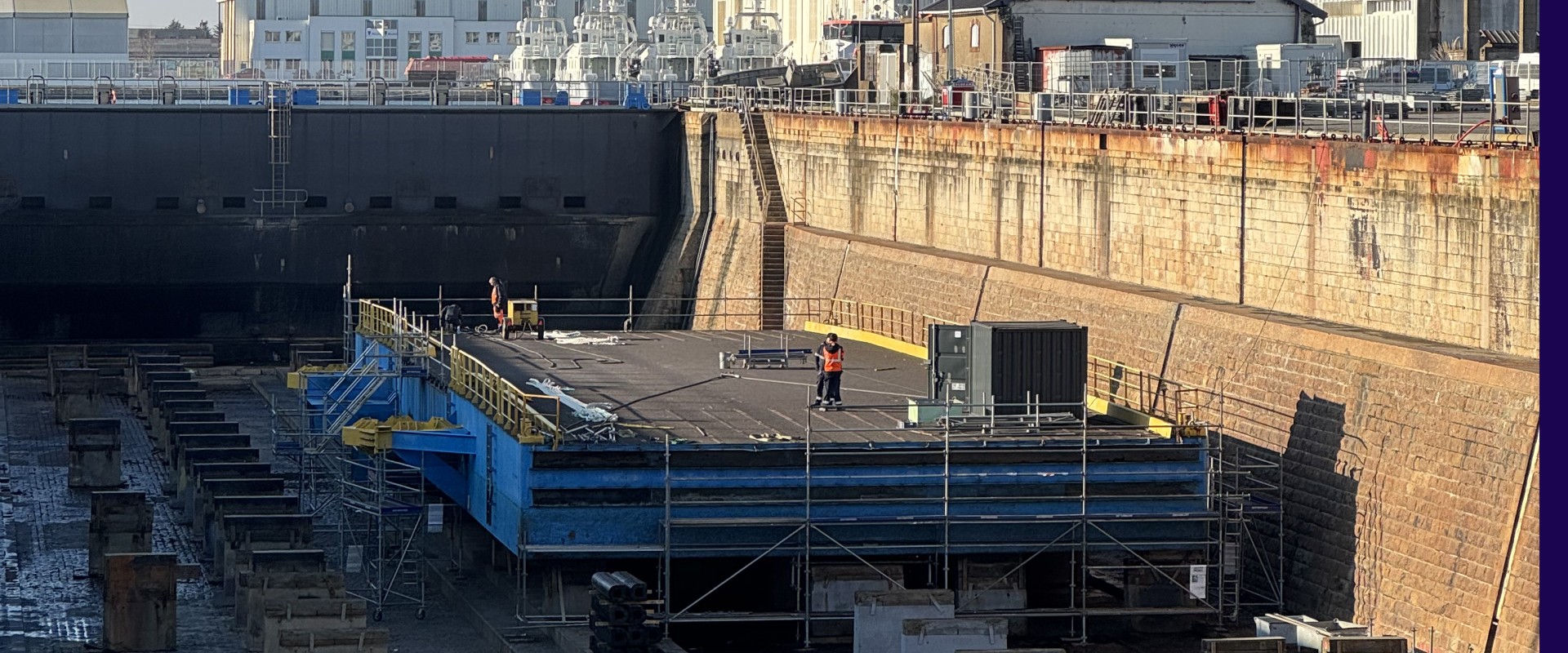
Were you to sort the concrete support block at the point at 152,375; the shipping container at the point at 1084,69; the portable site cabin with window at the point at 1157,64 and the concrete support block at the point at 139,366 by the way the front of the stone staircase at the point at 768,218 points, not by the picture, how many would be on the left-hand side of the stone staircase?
2

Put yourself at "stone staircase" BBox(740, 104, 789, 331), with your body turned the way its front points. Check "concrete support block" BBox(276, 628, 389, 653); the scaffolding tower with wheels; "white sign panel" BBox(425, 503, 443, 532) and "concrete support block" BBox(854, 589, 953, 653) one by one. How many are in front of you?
4

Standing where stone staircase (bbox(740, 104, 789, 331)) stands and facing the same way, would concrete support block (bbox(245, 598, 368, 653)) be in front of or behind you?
in front

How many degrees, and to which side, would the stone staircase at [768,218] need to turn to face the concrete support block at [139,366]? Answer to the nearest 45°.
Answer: approximately 90° to its right

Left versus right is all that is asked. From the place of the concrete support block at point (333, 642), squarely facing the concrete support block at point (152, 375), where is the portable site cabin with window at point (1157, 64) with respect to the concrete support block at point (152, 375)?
right

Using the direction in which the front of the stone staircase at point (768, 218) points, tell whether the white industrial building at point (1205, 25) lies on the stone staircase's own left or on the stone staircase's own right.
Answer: on the stone staircase's own left

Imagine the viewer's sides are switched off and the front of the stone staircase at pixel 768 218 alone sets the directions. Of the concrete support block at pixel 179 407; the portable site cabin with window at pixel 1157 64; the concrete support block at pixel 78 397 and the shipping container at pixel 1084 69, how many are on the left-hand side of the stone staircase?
2

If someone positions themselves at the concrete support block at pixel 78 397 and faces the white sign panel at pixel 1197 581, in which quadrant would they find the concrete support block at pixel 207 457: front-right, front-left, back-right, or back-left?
front-right

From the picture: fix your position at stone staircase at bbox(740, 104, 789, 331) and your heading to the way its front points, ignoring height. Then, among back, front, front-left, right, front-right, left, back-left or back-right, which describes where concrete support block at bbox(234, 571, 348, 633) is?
front

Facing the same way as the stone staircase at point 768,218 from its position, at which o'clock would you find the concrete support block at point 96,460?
The concrete support block is roughly at 1 o'clock from the stone staircase.

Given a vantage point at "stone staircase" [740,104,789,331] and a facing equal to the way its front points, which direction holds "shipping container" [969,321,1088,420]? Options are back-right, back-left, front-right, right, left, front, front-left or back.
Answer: front

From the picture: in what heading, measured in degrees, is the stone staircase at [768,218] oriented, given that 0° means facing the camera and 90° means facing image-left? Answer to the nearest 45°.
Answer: approximately 0°

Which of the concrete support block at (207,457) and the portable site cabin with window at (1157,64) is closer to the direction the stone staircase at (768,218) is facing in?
the concrete support block

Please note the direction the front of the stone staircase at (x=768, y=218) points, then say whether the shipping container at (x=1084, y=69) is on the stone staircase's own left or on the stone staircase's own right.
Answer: on the stone staircase's own left
